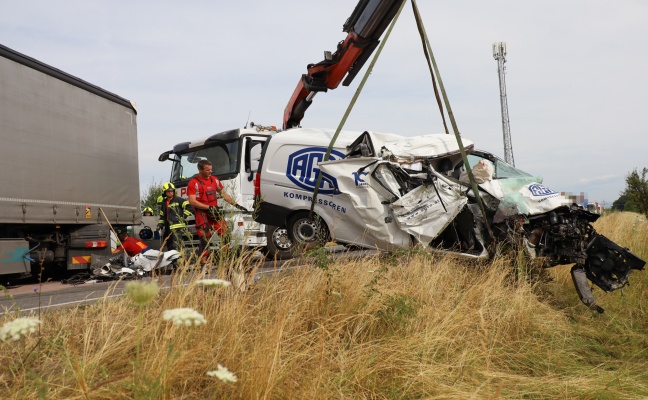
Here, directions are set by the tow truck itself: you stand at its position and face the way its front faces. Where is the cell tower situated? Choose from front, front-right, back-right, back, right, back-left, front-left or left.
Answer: back

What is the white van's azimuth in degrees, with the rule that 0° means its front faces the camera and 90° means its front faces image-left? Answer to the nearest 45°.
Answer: approximately 270°

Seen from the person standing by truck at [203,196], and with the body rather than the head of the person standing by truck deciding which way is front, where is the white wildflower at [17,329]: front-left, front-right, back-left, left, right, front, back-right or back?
front-right

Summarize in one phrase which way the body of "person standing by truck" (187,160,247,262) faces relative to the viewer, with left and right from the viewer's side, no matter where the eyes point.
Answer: facing the viewer and to the right of the viewer

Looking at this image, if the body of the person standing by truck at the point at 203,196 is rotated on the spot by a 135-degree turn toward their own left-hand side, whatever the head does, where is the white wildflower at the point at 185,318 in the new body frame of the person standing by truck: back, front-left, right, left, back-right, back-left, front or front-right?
back

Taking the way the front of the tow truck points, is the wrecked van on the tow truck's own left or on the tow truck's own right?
on the tow truck's own left

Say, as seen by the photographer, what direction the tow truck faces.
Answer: facing the viewer and to the left of the viewer

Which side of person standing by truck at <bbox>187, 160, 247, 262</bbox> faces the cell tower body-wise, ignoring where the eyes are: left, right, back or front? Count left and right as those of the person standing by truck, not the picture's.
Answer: left

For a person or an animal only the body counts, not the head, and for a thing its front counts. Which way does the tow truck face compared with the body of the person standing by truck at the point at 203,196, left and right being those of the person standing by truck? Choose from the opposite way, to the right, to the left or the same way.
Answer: to the right

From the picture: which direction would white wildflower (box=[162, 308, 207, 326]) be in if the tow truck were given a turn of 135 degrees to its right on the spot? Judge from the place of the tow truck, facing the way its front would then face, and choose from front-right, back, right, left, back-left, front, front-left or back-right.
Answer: back

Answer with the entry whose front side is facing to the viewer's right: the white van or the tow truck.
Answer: the white van

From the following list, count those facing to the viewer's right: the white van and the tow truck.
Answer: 1

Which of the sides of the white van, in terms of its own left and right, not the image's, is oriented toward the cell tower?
left
